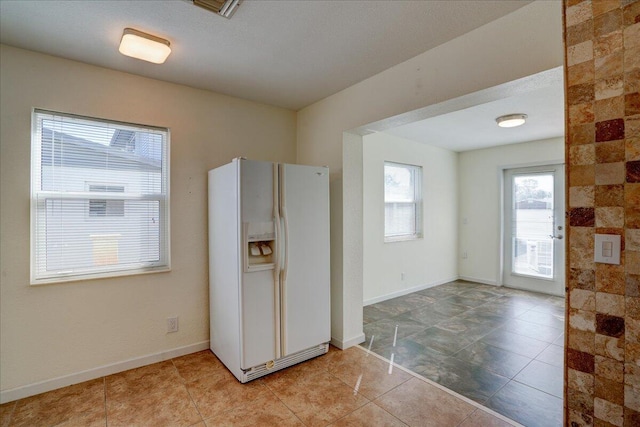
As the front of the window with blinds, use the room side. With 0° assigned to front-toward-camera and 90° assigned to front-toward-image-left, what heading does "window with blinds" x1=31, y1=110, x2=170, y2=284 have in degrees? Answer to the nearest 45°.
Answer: approximately 315°

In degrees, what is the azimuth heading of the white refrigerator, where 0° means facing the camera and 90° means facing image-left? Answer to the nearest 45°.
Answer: approximately 315°

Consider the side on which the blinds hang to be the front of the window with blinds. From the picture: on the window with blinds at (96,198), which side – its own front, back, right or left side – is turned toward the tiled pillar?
front

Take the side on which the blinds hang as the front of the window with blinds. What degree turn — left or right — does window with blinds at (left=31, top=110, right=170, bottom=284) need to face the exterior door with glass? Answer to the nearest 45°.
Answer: approximately 45° to its left

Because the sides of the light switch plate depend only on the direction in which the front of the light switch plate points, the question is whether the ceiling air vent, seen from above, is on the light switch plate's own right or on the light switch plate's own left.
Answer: on the light switch plate's own right

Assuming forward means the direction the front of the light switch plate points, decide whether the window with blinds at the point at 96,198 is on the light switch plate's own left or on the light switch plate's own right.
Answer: on the light switch plate's own right

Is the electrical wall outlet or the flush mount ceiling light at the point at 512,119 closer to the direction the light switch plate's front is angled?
the electrical wall outlet

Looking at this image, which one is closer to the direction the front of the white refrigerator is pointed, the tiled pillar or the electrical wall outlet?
the tiled pillar

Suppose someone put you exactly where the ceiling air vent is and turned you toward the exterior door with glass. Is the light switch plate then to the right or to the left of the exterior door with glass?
right
